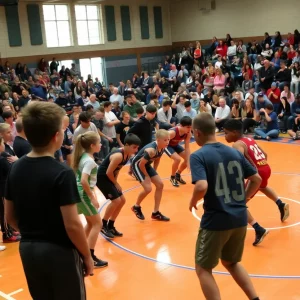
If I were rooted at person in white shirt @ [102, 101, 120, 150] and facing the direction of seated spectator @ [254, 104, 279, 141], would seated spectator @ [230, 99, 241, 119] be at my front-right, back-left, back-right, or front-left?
front-left

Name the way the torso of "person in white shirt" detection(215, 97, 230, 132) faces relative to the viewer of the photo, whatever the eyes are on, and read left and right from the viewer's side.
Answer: facing the viewer and to the left of the viewer

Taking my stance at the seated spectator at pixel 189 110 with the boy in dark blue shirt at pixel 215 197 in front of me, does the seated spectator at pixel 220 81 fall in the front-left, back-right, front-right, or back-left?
back-left

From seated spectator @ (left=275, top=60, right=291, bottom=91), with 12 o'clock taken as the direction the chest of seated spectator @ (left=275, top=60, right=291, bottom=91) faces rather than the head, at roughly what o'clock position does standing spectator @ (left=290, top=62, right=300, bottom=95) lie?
standing spectator @ (left=290, top=62, right=300, bottom=95) is roughly at 9 o'clock from seated spectator @ (left=275, top=60, right=291, bottom=91).

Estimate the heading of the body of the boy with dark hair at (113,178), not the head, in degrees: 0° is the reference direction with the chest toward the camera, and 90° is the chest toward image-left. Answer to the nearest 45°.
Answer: approximately 270°

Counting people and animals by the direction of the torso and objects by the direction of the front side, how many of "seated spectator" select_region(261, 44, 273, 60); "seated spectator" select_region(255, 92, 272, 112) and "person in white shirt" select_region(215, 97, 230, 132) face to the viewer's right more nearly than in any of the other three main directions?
0

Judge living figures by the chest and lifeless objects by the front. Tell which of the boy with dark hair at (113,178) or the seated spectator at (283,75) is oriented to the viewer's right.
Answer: the boy with dark hair

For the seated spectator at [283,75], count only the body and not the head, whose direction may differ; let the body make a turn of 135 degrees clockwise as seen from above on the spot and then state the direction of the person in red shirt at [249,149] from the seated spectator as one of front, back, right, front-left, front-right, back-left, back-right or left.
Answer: back

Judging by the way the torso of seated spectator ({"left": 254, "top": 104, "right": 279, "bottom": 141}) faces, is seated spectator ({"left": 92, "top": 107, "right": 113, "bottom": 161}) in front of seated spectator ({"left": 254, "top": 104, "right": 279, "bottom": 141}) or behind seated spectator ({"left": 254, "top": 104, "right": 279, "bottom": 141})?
in front

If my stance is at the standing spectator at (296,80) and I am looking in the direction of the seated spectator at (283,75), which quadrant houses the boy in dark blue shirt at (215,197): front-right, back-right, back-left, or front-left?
back-left

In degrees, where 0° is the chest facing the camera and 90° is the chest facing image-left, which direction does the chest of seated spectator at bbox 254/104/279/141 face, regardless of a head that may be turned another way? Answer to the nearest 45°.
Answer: approximately 45°

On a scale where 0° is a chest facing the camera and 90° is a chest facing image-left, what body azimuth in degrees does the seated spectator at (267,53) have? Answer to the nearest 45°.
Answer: approximately 45°
